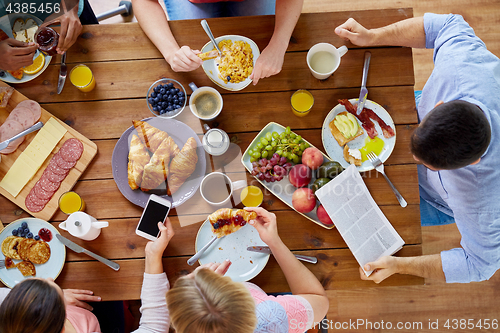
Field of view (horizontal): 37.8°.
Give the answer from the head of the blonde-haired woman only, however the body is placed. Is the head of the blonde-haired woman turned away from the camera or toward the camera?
away from the camera

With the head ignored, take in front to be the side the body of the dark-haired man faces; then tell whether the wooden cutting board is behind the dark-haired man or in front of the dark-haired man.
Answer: in front

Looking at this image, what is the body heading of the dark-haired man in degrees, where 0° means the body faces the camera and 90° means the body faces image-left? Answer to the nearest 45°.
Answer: approximately 90°

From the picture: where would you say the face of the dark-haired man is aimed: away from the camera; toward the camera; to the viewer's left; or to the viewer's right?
to the viewer's left

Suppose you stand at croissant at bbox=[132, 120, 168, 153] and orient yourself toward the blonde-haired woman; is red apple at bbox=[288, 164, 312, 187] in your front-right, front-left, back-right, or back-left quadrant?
front-left
